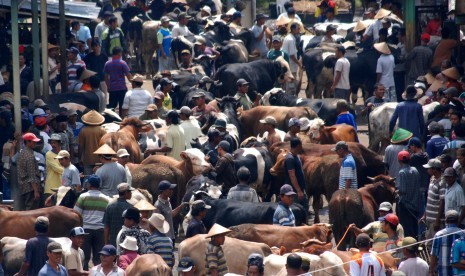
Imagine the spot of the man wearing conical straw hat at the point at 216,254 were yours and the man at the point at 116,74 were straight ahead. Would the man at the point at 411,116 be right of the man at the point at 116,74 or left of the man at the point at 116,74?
right

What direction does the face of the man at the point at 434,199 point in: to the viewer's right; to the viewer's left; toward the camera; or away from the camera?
to the viewer's left

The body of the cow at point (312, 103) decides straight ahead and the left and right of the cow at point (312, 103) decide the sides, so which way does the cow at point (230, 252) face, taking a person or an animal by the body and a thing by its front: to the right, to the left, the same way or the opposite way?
the opposite way

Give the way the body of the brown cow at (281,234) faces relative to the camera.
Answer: to the viewer's right

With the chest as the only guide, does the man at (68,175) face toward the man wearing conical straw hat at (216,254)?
no

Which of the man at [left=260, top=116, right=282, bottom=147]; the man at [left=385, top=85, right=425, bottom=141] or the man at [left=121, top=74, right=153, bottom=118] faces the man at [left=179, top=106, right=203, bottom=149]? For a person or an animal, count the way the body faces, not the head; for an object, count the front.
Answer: the man at [left=260, top=116, right=282, bottom=147]

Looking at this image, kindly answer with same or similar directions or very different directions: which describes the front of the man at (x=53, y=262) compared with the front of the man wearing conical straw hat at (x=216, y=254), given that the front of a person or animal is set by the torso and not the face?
same or similar directions
